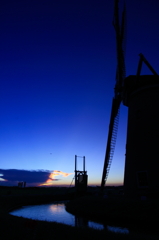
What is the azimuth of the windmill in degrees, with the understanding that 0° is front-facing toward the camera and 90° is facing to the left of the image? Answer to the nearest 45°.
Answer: approximately 90°

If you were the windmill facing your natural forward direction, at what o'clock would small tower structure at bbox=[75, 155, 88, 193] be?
The small tower structure is roughly at 2 o'clock from the windmill.
